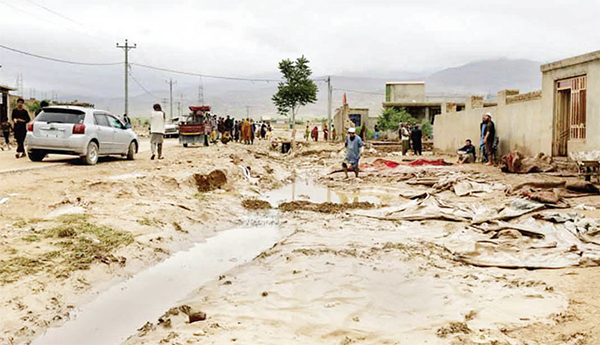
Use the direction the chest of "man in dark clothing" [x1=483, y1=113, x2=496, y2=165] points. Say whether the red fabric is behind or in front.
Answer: in front

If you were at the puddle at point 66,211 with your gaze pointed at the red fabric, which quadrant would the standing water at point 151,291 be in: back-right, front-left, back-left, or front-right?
back-right

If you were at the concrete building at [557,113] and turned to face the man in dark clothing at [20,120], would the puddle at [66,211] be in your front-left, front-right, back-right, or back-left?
front-left

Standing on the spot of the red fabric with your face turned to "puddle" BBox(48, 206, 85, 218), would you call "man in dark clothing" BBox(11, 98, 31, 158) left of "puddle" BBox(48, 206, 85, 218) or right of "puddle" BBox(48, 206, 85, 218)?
right

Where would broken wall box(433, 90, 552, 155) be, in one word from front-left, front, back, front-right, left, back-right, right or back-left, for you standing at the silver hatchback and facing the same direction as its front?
front-right
